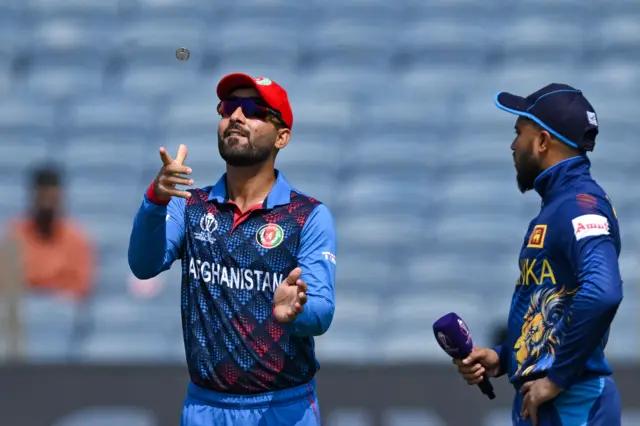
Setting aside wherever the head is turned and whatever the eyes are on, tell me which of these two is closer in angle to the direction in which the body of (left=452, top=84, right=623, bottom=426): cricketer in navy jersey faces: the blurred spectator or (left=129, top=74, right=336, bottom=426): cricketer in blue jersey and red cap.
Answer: the cricketer in blue jersey and red cap

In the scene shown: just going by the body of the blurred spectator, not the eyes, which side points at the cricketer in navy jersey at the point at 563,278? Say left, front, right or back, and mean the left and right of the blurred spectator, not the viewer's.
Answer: front

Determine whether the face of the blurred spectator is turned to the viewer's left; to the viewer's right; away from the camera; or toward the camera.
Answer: toward the camera

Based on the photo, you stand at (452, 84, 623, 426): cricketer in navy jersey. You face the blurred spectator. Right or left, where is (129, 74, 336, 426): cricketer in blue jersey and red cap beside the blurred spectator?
left

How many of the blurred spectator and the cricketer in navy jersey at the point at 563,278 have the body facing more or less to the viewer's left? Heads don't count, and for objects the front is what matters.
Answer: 1

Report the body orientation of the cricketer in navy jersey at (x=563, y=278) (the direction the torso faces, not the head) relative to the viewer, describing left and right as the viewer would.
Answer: facing to the left of the viewer

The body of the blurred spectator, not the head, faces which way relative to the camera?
toward the camera

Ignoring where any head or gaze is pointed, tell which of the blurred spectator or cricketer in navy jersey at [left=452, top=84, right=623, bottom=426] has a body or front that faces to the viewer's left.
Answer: the cricketer in navy jersey

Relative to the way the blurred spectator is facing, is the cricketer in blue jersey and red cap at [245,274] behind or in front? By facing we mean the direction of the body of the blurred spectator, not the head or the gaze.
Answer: in front

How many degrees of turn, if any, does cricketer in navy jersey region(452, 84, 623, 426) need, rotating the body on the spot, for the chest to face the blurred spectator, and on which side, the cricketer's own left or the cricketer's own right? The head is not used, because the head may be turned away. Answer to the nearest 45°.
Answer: approximately 45° to the cricketer's own right

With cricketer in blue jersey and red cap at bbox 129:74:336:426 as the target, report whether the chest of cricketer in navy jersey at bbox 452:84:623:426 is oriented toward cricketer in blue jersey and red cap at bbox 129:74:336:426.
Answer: yes
